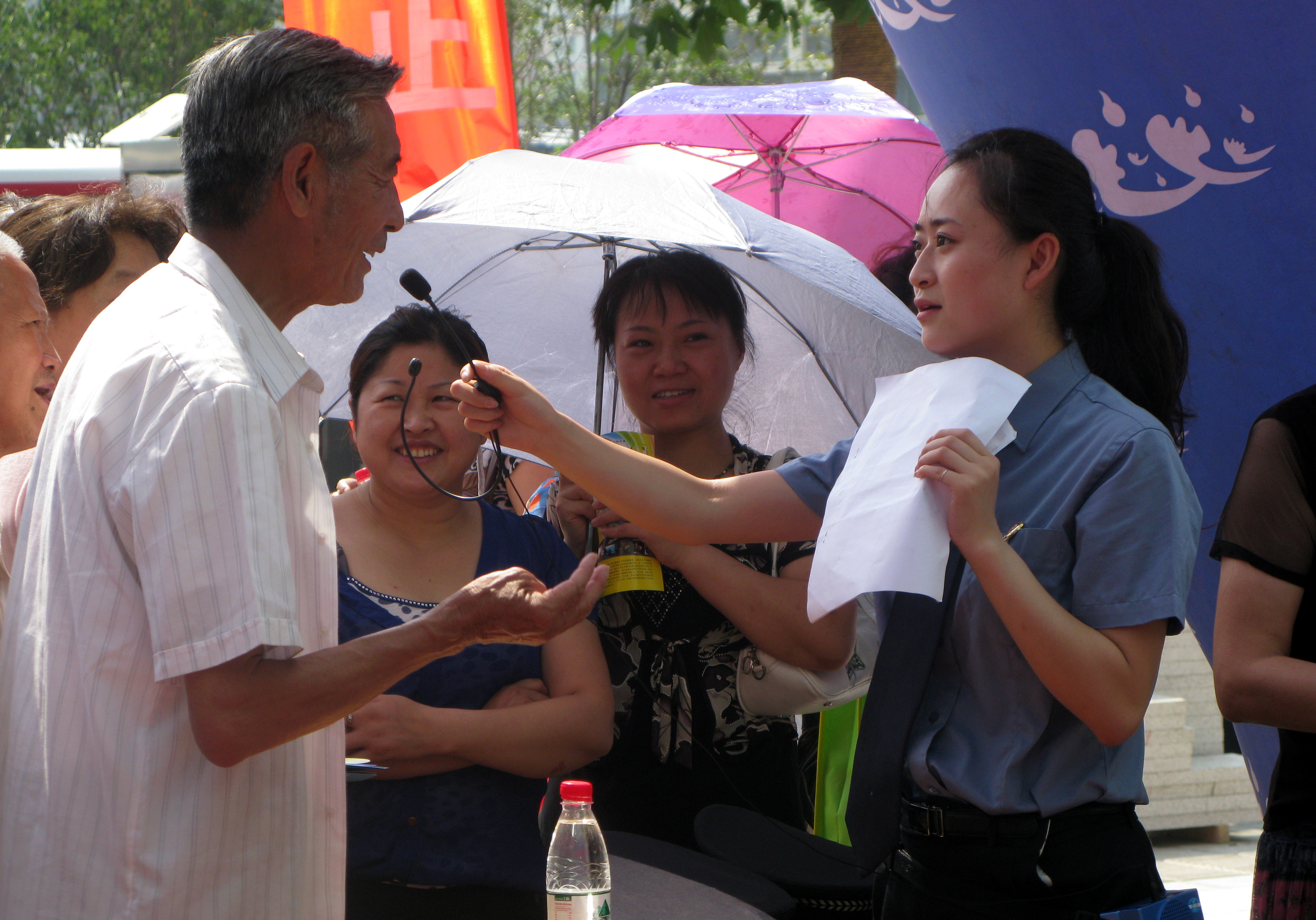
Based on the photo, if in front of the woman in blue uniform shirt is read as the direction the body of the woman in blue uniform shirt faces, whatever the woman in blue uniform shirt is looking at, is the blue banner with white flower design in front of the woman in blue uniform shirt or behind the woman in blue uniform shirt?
behind

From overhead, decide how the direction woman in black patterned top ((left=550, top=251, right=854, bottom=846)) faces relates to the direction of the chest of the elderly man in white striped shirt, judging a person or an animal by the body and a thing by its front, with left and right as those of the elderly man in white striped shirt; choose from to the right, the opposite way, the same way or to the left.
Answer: to the right

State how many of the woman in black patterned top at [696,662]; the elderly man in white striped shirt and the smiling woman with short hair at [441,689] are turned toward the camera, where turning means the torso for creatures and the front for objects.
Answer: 2

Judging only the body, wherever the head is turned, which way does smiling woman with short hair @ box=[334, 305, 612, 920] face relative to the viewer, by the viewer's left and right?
facing the viewer

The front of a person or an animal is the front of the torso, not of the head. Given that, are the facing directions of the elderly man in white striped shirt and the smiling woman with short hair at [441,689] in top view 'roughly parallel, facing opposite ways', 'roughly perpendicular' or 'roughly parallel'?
roughly perpendicular

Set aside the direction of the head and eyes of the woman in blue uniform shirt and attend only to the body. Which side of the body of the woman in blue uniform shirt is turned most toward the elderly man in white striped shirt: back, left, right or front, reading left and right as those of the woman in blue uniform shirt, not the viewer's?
front

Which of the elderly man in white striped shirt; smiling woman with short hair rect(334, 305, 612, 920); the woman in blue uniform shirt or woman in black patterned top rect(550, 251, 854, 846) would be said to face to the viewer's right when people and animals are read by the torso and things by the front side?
the elderly man in white striped shirt

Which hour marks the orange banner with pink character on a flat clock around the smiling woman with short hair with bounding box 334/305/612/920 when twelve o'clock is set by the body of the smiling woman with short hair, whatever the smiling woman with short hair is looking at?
The orange banner with pink character is roughly at 6 o'clock from the smiling woman with short hair.

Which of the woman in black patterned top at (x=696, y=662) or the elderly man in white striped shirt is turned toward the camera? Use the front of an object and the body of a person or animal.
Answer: the woman in black patterned top

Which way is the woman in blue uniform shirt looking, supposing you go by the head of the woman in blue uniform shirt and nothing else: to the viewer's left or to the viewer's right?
to the viewer's left

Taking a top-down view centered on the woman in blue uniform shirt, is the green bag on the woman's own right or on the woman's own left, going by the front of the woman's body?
on the woman's own right

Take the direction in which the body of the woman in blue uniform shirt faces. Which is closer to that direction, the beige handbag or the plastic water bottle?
the plastic water bottle

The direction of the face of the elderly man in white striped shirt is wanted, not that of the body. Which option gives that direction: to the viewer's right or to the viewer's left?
to the viewer's right
